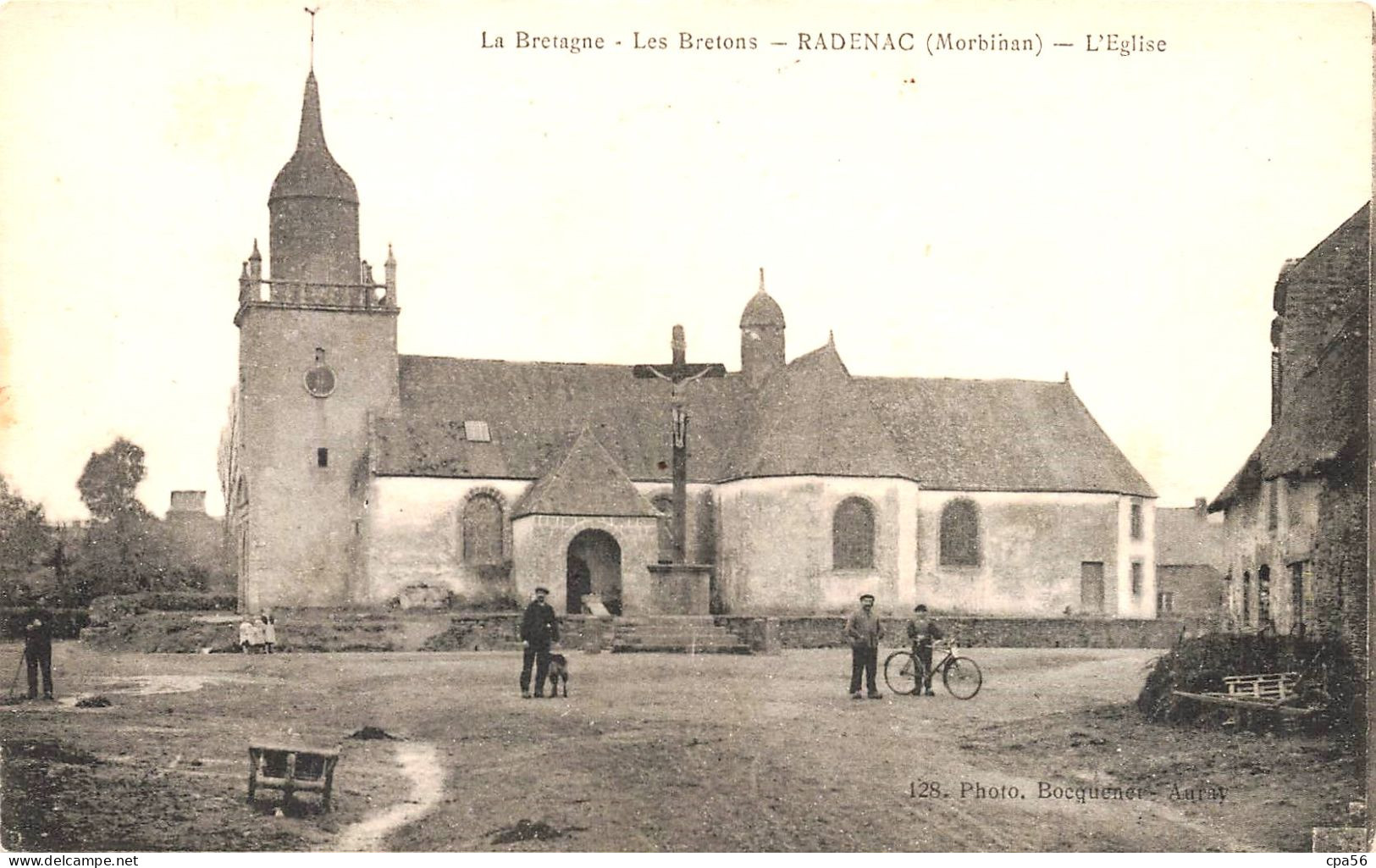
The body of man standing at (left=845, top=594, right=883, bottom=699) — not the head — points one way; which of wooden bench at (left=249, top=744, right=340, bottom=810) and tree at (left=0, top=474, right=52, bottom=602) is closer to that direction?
the wooden bench

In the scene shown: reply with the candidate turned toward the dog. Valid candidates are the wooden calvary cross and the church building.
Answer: the wooden calvary cross

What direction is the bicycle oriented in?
to the viewer's right

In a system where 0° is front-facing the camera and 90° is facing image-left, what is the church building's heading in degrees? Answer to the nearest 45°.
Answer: approximately 0°

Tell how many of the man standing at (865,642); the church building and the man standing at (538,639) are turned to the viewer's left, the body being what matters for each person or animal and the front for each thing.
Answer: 0

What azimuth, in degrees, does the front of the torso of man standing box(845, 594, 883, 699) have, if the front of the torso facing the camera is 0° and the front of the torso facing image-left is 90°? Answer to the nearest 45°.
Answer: approximately 0°

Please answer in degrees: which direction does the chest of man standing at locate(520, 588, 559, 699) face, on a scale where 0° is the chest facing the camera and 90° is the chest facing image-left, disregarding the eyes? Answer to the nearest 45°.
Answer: approximately 0°

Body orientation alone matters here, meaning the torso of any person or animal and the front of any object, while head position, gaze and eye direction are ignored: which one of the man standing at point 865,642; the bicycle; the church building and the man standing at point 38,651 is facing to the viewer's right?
the bicycle

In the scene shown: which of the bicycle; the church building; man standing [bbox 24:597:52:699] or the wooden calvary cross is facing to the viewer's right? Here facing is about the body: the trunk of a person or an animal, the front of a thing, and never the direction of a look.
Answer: the bicycle
